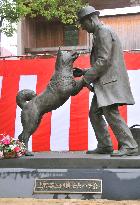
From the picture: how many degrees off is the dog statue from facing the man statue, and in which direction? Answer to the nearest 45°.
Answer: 0° — it already faces it

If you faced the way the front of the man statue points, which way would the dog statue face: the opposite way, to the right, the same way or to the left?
the opposite way

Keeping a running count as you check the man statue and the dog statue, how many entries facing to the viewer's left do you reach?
1

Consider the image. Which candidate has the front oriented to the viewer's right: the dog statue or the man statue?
the dog statue

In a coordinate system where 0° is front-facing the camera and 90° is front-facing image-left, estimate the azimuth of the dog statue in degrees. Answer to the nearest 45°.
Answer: approximately 270°

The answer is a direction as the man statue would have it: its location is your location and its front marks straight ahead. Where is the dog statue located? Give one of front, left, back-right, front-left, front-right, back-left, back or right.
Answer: front

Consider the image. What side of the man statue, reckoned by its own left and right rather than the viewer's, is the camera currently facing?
left
